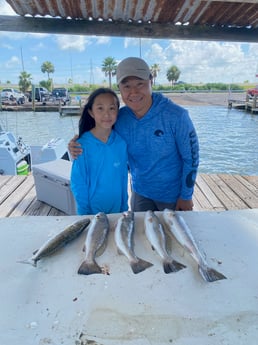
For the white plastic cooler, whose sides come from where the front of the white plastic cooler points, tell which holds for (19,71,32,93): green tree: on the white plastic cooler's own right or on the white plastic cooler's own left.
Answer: on the white plastic cooler's own right

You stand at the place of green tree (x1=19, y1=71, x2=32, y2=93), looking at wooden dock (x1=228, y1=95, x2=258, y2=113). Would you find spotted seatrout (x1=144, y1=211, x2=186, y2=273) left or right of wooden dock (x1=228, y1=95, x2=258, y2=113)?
right

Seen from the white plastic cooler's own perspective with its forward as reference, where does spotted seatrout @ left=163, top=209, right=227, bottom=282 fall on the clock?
The spotted seatrout is roughly at 10 o'clock from the white plastic cooler.

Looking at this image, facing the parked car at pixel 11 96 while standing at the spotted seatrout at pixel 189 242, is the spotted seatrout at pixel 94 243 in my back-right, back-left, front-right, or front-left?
front-left

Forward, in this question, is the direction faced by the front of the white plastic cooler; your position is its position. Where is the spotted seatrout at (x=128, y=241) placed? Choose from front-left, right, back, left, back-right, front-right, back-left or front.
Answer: front-left

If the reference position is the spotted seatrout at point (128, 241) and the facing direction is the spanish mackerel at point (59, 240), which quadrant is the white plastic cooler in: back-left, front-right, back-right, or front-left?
front-right

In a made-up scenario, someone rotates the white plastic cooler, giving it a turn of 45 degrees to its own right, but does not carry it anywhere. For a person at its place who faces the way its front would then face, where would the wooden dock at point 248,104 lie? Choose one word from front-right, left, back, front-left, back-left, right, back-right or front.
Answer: back-right

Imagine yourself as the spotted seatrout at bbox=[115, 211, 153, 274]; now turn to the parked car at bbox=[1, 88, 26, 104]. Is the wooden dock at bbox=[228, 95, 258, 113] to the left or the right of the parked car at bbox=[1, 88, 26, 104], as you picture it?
right

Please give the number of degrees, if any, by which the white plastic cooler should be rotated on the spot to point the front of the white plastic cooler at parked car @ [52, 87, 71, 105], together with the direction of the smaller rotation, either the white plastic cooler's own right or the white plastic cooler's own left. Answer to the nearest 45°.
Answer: approximately 135° to the white plastic cooler's own right

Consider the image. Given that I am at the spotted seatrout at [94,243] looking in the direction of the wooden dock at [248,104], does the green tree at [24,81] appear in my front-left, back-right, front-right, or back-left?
front-left

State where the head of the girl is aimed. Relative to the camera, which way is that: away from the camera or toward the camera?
toward the camera

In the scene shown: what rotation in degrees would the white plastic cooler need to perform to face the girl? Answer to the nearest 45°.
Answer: approximately 45° to its left

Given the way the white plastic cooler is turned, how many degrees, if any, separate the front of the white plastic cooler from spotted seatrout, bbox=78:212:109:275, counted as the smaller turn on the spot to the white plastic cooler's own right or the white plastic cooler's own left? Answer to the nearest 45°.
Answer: approximately 45° to the white plastic cooler's own left

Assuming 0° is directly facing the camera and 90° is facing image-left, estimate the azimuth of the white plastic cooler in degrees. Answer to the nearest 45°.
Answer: approximately 45°
